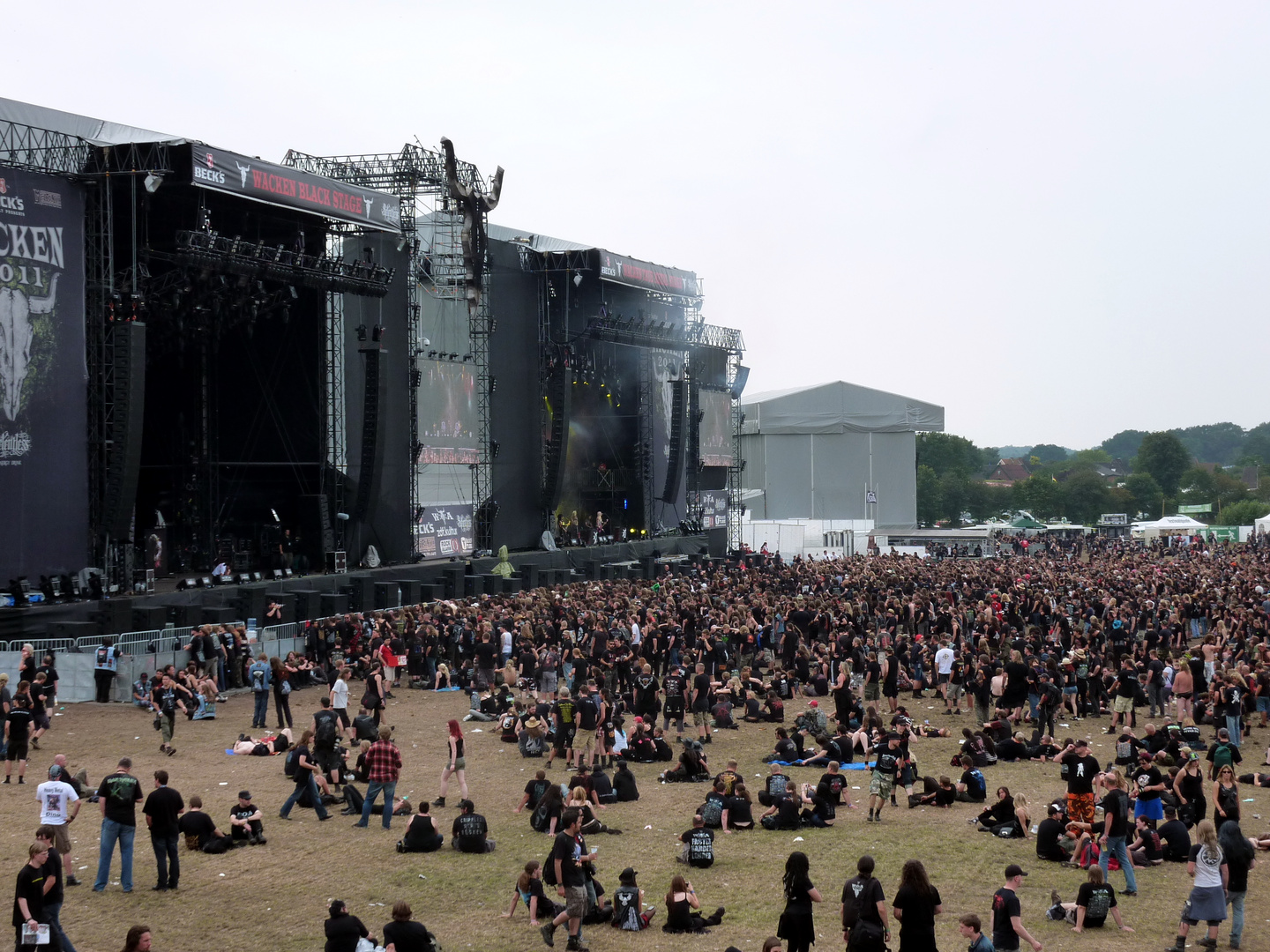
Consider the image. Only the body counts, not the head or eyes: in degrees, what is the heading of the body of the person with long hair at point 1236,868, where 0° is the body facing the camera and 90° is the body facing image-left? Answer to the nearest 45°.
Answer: approximately 180°

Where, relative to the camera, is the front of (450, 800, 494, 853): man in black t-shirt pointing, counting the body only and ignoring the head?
away from the camera

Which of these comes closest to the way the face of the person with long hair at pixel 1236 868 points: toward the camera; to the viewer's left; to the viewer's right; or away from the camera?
away from the camera

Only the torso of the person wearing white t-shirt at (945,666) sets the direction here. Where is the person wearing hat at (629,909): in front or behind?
behind

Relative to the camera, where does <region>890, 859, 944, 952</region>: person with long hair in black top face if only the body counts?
away from the camera
